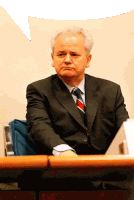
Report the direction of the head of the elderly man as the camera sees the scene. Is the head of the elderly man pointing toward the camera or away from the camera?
toward the camera

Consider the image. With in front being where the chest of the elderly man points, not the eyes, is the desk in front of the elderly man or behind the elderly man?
in front

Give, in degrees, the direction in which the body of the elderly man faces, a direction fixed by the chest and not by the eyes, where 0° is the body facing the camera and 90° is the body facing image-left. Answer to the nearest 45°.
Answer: approximately 0°
